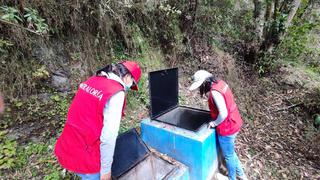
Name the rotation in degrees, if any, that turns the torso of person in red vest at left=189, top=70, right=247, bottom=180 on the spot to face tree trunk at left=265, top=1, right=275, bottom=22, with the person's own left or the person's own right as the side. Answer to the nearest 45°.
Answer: approximately 90° to the person's own right

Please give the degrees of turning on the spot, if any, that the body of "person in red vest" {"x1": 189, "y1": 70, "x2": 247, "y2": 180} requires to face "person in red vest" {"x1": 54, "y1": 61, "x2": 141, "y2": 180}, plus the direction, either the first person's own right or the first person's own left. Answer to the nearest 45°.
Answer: approximately 45° to the first person's own left

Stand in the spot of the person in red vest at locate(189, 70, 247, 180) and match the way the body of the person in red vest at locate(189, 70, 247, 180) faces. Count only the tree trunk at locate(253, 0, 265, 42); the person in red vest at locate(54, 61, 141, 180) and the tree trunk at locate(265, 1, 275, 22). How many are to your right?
2

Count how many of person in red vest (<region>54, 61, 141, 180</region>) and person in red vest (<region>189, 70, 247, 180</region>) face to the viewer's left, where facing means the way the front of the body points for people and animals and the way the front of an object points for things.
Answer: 1

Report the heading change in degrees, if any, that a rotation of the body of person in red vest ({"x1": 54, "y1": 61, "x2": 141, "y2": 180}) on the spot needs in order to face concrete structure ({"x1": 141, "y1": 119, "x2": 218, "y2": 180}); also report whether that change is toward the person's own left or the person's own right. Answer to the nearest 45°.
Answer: approximately 45° to the person's own right

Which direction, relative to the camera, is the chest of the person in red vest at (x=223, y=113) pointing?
to the viewer's left

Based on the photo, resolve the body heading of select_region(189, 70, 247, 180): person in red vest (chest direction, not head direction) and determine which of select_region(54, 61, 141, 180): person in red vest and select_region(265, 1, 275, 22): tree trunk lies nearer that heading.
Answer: the person in red vest

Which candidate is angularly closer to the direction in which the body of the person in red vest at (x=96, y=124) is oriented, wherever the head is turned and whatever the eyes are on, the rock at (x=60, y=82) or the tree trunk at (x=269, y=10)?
the tree trunk

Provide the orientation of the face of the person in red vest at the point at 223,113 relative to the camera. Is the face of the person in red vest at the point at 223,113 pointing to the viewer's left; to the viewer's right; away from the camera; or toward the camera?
to the viewer's left

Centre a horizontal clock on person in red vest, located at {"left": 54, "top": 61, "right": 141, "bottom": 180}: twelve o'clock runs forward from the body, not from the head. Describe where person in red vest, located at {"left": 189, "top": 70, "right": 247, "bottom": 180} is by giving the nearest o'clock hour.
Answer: person in red vest, located at {"left": 189, "top": 70, "right": 247, "bottom": 180} is roughly at 1 o'clock from person in red vest, located at {"left": 54, "top": 61, "right": 141, "bottom": 180}.
